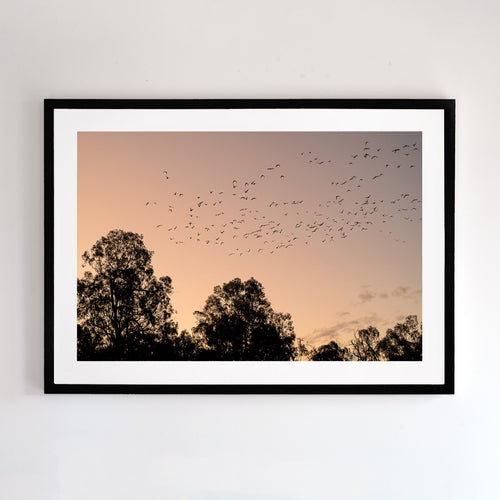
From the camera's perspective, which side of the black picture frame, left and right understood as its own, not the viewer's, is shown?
front
